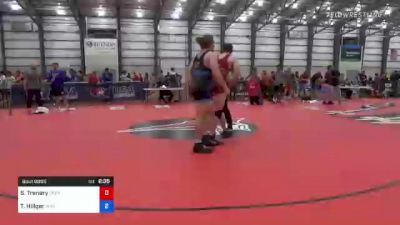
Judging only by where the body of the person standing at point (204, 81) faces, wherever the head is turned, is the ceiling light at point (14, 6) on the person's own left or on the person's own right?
on the person's own left

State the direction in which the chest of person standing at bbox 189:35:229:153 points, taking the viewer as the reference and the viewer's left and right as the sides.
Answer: facing away from the viewer and to the right of the viewer

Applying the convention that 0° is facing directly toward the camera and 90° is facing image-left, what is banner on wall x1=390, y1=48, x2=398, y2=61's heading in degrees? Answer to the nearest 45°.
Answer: approximately 0°

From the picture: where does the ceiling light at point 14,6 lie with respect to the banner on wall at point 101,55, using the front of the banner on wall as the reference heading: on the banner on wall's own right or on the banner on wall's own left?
on the banner on wall's own right

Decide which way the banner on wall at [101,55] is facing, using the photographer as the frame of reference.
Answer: facing the viewer

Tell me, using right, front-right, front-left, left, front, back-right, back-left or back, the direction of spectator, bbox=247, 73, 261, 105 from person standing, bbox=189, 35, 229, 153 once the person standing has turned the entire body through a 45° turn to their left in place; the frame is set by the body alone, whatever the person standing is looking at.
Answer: front

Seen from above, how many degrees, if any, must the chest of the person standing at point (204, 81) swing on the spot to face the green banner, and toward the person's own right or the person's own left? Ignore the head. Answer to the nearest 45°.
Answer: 0° — they already face it

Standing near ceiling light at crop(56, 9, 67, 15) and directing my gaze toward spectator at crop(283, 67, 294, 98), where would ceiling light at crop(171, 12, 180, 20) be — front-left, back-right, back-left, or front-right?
front-left

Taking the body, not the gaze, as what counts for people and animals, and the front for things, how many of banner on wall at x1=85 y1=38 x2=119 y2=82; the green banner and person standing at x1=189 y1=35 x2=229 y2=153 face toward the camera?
2

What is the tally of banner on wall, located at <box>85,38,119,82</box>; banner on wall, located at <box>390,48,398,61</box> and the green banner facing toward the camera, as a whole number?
3

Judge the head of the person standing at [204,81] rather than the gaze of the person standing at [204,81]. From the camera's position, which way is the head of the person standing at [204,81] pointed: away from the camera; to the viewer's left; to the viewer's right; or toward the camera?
to the viewer's right

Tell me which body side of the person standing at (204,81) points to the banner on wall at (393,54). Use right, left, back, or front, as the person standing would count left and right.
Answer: front

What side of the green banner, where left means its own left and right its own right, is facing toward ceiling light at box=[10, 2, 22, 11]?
right

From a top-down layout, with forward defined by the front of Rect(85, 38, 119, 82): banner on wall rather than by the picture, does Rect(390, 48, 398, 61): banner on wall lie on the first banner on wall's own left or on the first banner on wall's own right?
on the first banner on wall's own left

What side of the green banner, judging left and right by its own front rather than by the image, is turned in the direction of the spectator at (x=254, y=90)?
front
